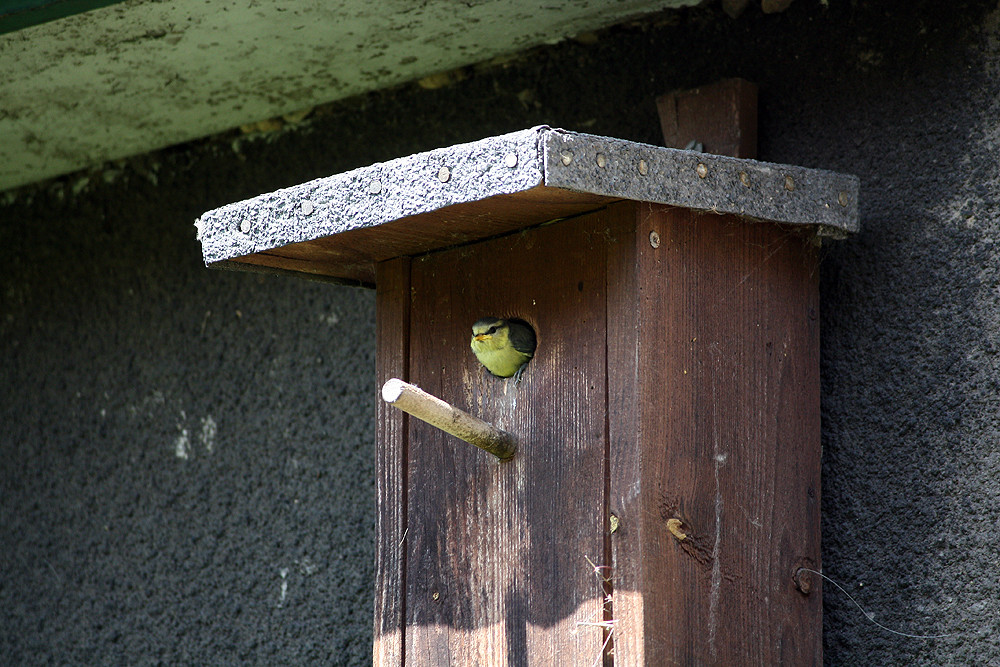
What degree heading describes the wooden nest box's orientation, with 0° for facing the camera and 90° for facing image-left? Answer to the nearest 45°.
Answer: approximately 45°

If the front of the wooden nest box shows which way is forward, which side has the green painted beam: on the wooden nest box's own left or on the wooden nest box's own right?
on the wooden nest box's own right
